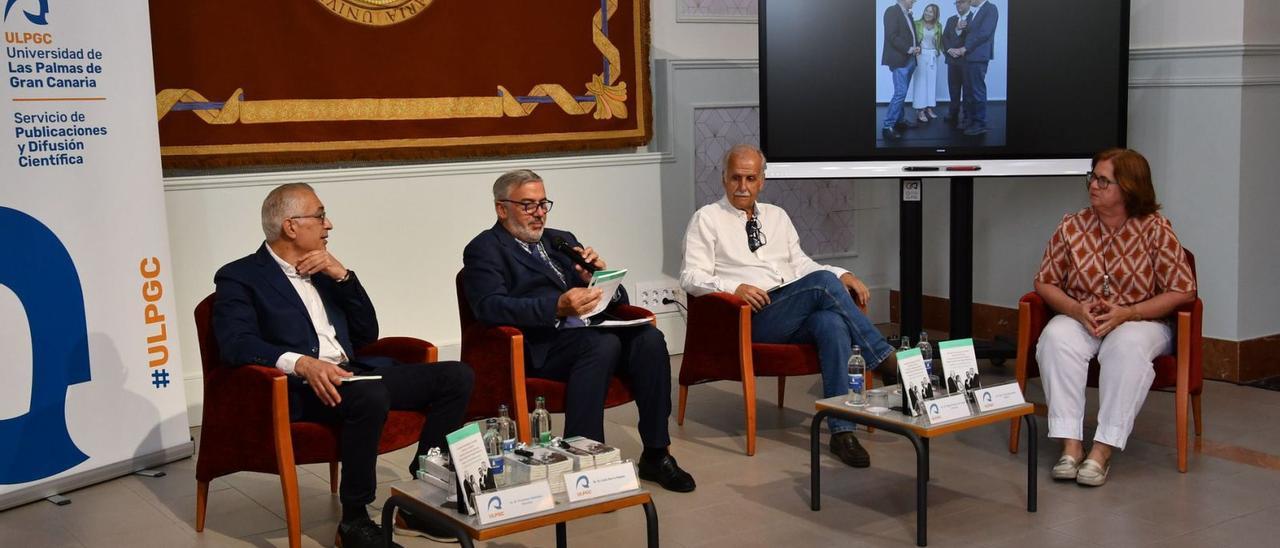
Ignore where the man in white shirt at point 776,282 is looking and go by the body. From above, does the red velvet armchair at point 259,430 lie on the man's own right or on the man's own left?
on the man's own right

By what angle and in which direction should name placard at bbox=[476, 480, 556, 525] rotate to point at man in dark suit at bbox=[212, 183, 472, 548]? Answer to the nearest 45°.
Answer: approximately 135° to its right

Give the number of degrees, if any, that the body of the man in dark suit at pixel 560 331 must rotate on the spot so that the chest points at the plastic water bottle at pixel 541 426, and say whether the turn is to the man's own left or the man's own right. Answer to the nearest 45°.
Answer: approximately 45° to the man's own right

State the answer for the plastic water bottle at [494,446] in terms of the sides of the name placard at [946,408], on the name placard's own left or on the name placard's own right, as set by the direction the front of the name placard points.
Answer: on the name placard's own right

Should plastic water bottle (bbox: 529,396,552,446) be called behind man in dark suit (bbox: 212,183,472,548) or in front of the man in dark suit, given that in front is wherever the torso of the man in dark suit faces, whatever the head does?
in front

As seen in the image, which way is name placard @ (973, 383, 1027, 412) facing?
toward the camera

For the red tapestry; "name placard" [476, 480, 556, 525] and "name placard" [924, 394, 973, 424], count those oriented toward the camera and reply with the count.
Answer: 3

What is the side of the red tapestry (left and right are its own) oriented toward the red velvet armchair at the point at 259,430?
front

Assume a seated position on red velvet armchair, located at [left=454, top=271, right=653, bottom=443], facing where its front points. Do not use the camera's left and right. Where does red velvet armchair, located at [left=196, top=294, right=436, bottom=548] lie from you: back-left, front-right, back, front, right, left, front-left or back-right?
right

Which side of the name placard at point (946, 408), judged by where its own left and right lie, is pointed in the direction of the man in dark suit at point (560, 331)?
right

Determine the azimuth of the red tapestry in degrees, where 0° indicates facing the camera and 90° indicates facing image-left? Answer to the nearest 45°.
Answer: approximately 0°

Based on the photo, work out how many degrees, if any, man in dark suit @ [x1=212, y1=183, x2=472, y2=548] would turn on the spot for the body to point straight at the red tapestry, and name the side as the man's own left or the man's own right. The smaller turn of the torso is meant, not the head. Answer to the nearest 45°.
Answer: approximately 135° to the man's own left

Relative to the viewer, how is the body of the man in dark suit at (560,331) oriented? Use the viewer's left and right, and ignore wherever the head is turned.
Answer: facing the viewer and to the right of the viewer

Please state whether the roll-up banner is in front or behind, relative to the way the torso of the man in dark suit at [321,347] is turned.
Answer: behind

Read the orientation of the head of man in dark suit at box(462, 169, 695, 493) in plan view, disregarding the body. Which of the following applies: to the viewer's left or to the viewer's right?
to the viewer's right

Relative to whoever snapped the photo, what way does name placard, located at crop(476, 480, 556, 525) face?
facing the viewer

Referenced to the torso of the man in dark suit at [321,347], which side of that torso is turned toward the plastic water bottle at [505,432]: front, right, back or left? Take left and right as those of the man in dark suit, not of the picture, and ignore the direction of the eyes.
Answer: front

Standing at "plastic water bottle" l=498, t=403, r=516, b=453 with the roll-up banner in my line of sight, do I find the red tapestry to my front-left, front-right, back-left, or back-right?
front-right
